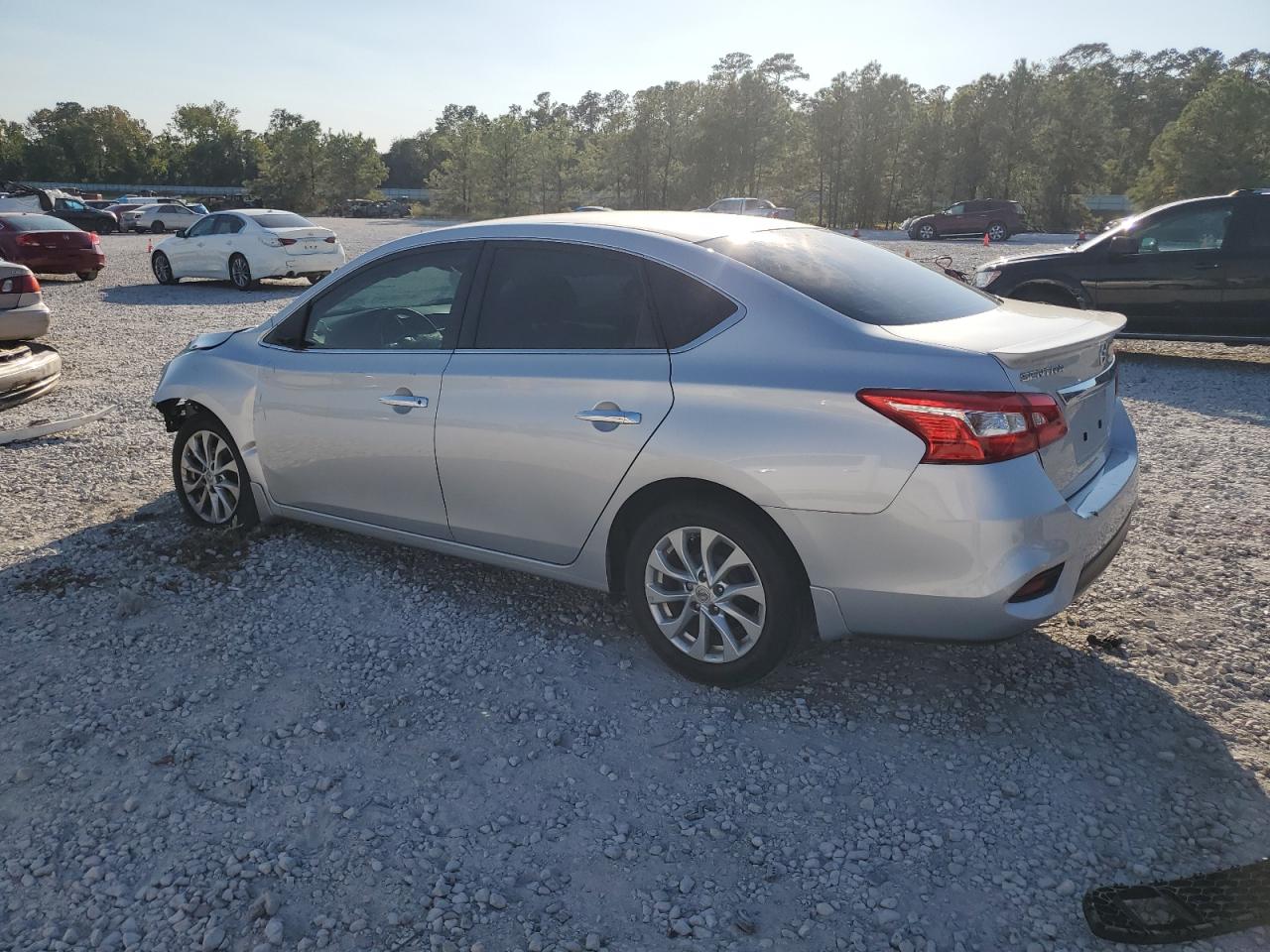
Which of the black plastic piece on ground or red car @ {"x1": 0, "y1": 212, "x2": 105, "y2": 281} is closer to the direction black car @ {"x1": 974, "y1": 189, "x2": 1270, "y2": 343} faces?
the red car

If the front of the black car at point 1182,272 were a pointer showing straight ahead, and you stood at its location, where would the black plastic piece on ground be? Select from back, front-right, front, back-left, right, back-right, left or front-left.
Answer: left

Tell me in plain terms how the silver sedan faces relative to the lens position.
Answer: facing away from the viewer and to the left of the viewer

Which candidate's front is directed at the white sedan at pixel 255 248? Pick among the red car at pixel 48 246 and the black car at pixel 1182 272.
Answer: the black car

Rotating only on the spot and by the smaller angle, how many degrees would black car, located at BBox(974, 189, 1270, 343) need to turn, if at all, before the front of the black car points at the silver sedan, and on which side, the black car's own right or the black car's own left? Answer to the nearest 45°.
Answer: approximately 90° to the black car's own left

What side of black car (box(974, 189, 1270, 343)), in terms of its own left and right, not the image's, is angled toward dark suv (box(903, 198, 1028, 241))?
right

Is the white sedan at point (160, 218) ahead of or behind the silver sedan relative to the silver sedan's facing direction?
ahead

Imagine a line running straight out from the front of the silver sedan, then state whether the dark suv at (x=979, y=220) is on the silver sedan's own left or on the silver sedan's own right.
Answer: on the silver sedan's own right

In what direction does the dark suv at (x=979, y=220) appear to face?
to the viewer's left

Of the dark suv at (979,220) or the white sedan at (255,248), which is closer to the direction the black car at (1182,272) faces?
the white sedan

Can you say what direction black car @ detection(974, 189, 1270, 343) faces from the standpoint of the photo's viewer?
facing to the left of the viewer

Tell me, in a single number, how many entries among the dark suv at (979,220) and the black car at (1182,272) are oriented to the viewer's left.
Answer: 2

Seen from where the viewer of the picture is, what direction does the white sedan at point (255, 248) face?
facing away from the viewer and to the left of the viewer

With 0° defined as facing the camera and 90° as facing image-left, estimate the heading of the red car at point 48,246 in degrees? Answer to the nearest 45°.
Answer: approximately 135°

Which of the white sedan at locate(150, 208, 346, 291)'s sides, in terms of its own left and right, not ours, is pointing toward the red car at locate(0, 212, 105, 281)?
front

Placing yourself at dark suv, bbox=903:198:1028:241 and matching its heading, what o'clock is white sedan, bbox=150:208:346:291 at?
The white sedan is roughly at 10 o'clock from the dark suv.
